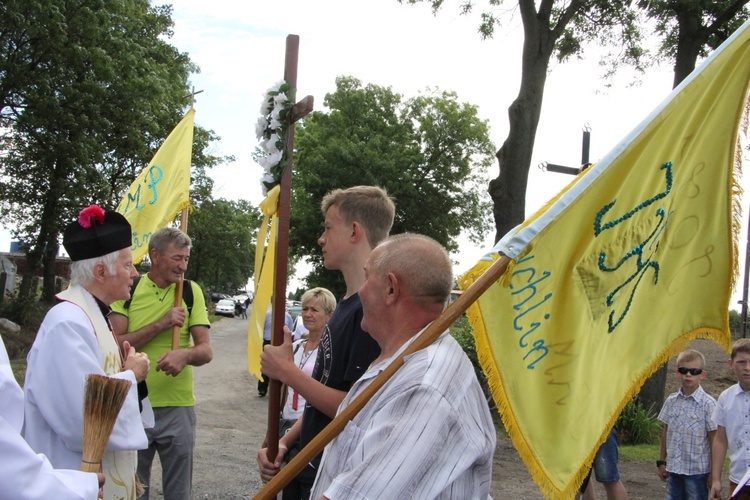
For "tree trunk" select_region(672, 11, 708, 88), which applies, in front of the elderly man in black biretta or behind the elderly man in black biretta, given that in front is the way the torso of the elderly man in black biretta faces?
in front

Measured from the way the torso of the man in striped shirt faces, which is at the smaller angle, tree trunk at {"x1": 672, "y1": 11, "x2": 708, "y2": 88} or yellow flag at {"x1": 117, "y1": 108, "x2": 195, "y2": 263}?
the yellow flag

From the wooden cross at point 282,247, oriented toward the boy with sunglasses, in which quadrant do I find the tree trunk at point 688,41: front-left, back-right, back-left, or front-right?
front-left

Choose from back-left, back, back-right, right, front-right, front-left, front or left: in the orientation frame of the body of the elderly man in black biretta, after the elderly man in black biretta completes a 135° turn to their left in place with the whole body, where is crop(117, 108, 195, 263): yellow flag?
front-right

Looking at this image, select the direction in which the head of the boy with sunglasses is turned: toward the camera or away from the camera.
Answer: toward the camera

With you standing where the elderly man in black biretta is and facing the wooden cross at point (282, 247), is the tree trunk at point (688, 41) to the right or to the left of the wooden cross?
left

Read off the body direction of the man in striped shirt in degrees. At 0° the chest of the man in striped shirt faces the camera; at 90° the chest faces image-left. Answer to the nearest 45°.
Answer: approximately 90°

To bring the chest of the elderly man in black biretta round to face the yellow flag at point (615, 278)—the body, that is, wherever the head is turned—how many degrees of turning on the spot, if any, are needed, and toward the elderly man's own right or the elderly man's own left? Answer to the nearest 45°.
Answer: approximately 45° to the elderly man's own right

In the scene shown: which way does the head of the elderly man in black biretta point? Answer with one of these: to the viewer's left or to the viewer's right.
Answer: to the viewer's right

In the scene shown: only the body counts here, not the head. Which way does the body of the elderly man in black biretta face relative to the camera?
to the viewer's right

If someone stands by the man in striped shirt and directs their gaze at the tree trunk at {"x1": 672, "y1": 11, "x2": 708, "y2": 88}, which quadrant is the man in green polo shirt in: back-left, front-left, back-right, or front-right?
front-left
